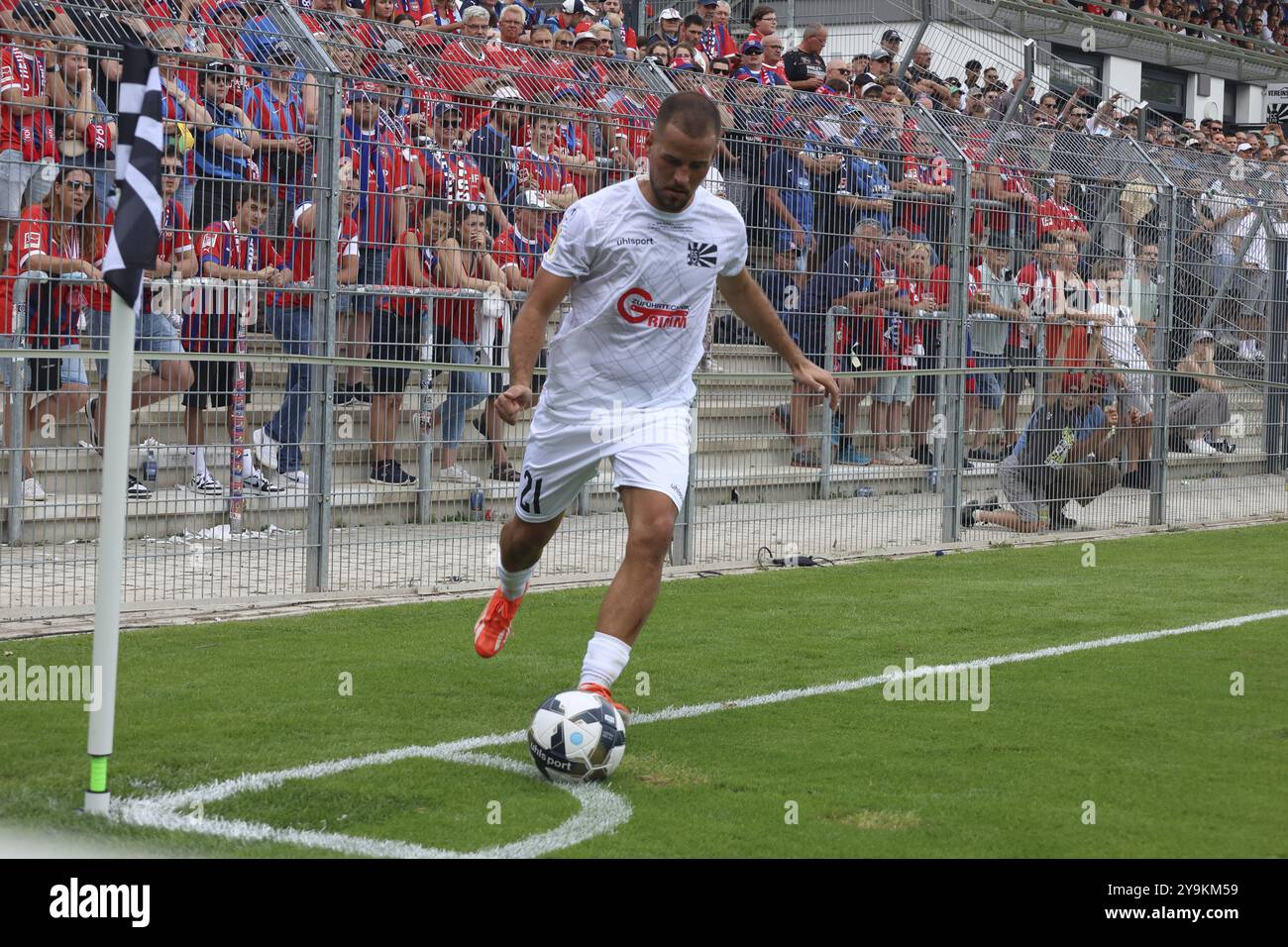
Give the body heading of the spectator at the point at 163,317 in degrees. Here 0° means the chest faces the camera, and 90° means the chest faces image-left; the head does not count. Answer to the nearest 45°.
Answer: approximately 0°

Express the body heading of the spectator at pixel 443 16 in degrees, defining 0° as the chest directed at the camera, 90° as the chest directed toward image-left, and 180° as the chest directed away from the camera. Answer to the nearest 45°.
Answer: approximately 0°

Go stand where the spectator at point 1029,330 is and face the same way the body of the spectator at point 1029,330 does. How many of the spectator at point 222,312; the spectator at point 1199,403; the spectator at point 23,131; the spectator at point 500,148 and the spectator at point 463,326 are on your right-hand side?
4

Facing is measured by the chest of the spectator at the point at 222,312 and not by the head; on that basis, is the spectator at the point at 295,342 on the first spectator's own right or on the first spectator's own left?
on the first spectator's own left

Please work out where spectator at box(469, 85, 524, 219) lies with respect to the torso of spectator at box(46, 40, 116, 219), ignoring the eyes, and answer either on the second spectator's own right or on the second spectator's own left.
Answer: on the second spectator's own left

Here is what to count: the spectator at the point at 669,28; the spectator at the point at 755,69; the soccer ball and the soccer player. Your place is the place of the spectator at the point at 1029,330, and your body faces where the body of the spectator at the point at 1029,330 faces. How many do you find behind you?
2

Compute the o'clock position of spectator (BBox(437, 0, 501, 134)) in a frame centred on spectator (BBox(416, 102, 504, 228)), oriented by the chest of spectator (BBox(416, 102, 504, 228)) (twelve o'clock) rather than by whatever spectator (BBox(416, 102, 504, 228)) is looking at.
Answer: spectator (BBox(437, 0, 501, 134)) is roughly at 6 o'clock from spectator (BBox(416, 102, 504, 228)).

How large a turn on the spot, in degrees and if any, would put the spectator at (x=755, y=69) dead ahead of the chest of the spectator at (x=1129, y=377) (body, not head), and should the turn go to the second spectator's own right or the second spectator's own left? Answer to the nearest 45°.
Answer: approximately 90° to the second spectator's own right
